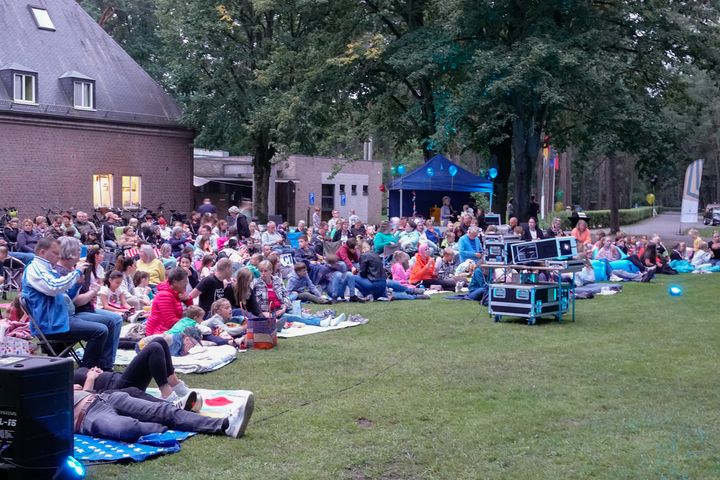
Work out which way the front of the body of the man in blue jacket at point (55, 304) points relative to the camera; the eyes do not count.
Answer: to the viewer's right

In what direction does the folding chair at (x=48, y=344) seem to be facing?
to the viewer's right

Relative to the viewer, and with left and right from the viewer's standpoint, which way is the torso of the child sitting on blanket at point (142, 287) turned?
facing to the right of the viewer

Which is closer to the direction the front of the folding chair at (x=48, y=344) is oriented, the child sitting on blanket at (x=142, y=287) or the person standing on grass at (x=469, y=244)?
the person standing on grass

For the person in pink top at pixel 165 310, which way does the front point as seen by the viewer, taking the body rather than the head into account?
to the viewer's right

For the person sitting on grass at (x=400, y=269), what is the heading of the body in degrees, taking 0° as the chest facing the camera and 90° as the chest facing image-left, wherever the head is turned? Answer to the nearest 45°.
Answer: approximately 270°

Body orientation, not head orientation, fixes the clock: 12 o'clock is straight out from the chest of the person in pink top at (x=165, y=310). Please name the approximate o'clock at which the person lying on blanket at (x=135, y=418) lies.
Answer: The person lying on blanket is roughly at 3 o'clock from the person in pink top.

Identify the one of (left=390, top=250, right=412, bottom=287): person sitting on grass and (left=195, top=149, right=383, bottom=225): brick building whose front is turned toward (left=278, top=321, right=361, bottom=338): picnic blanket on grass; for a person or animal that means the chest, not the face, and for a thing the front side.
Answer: the brick building
